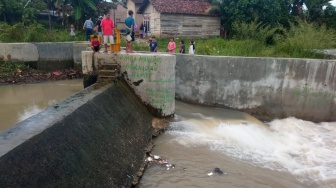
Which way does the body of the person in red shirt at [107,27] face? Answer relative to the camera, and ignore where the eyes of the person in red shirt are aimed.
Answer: toward the camera

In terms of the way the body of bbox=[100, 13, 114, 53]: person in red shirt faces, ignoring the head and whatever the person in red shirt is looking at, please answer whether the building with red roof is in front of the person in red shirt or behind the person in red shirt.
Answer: behind

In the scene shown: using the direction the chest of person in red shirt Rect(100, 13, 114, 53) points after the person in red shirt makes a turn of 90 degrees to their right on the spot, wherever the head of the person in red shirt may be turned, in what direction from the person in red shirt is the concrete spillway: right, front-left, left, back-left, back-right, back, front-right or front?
left

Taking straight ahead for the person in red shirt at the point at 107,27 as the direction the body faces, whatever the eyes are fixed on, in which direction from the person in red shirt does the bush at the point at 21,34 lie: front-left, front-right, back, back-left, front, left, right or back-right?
back-right

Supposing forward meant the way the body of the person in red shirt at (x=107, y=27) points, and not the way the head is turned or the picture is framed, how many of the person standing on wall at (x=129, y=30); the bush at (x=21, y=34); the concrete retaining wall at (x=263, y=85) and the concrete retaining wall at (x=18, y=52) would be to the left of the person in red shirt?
2

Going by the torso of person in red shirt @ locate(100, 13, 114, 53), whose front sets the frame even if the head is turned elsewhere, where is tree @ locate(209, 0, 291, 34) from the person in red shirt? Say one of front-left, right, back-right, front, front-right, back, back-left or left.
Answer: back-left
